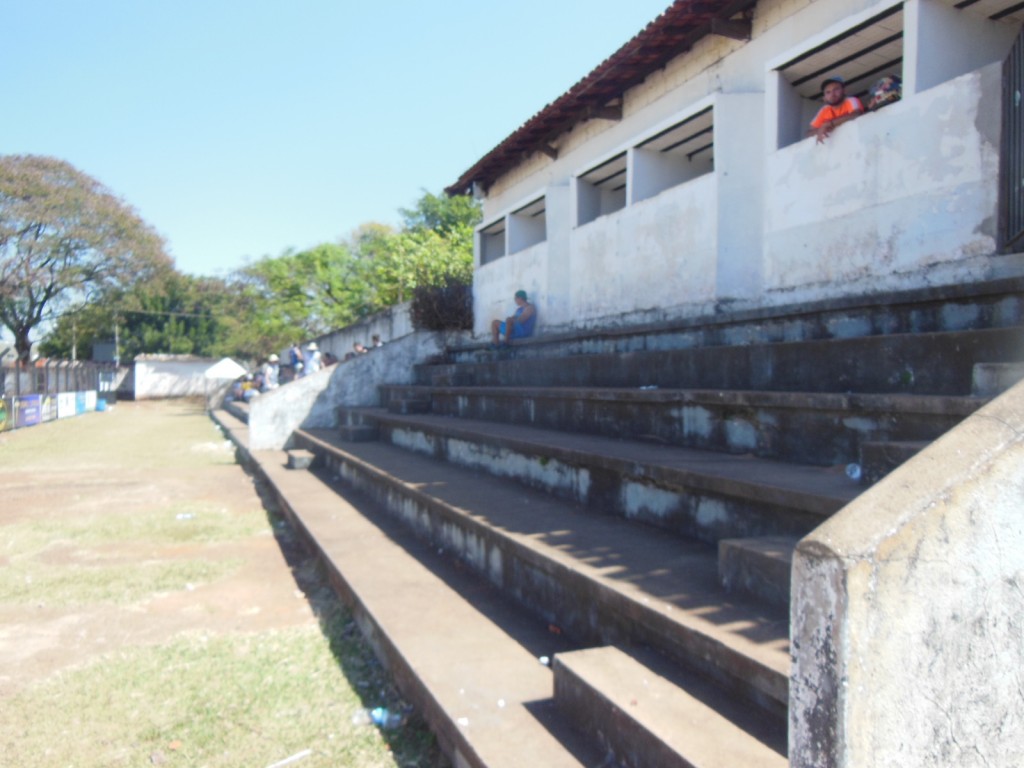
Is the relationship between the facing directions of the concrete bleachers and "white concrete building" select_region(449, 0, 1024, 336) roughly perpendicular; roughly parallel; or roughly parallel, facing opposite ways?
roughly parallel

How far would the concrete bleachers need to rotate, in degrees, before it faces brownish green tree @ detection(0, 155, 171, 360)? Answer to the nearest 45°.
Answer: approximately 90° to its right

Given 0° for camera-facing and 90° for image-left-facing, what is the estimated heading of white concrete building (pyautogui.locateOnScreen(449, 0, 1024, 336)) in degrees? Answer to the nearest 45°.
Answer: approximately 45°

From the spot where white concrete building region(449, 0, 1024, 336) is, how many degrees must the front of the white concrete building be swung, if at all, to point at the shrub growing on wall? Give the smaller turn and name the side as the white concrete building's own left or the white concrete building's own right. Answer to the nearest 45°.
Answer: approximately 90° to the white concrete building's own right

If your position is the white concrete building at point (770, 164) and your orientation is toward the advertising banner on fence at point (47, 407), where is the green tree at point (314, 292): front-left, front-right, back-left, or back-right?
front-right

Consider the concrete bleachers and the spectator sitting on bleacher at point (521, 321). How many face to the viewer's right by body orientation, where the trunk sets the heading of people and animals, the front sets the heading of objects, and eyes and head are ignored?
0

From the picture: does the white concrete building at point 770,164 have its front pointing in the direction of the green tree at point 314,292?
no

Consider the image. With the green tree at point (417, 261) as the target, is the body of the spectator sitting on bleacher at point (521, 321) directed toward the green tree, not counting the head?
no

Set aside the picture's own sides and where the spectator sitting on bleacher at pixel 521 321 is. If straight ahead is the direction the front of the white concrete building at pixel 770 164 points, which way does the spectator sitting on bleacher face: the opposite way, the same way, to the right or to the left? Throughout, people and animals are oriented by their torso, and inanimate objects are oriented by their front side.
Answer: the same way

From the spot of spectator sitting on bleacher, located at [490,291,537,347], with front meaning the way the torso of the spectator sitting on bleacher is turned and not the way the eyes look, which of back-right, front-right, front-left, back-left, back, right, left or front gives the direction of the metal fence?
right

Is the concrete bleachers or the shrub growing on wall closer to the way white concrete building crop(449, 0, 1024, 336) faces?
the concrete bleachers

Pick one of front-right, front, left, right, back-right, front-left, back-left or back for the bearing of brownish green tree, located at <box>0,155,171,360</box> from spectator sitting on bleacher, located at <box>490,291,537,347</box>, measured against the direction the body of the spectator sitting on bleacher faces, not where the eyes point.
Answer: right

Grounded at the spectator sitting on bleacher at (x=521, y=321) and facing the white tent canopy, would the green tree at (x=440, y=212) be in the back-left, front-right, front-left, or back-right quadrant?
front-right

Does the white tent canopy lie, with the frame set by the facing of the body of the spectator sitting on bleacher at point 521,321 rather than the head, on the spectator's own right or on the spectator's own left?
on the spectator's own right

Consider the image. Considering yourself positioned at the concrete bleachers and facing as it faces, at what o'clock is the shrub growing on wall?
The shrub growing on wall is roughly at 4 o'clock from the concrete bleachers.

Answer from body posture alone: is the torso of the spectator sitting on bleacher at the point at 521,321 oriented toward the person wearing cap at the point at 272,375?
no

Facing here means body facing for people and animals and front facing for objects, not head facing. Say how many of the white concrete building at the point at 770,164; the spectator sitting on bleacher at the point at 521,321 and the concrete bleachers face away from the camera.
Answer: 0

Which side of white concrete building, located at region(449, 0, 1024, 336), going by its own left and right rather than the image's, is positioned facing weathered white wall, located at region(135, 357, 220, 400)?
right

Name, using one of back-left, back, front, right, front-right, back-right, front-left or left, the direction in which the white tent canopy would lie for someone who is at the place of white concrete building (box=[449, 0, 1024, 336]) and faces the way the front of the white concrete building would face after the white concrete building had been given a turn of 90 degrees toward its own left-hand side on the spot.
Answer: back
